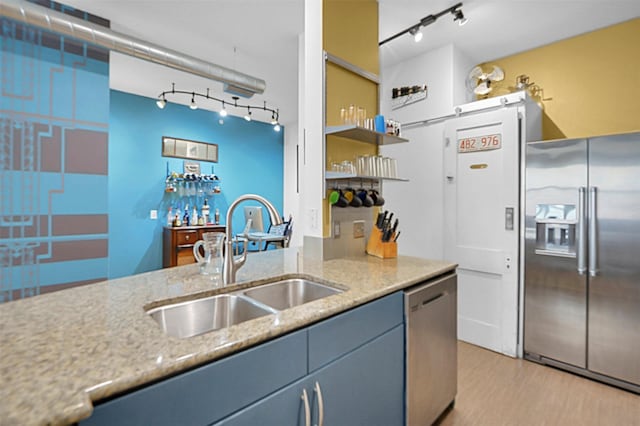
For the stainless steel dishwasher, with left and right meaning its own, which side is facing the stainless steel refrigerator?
left

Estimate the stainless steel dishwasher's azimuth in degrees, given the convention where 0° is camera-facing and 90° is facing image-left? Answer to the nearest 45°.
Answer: approximately 315°

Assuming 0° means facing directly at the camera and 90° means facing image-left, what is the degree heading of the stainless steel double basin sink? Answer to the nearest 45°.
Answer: approximately 315°

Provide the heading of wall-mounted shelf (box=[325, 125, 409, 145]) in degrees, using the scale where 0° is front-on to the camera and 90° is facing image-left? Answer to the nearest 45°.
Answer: approximately 315°

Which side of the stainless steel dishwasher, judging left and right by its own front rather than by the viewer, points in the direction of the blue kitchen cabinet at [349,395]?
right

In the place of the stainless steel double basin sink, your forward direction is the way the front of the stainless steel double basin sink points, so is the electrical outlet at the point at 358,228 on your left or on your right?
on your left

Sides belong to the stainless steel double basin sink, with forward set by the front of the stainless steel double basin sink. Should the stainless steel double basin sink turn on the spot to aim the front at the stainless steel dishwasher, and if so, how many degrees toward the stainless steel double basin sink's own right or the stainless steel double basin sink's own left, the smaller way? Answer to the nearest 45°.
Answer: approximately 45° to the stainless steel double basin sink's own left

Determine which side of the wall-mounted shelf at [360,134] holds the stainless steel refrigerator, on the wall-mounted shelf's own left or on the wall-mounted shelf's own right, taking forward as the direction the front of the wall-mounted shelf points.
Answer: on the wall-mounted shelf's own left

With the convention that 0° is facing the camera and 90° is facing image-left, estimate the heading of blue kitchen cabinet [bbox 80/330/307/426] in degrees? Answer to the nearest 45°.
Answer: approximately 315°
